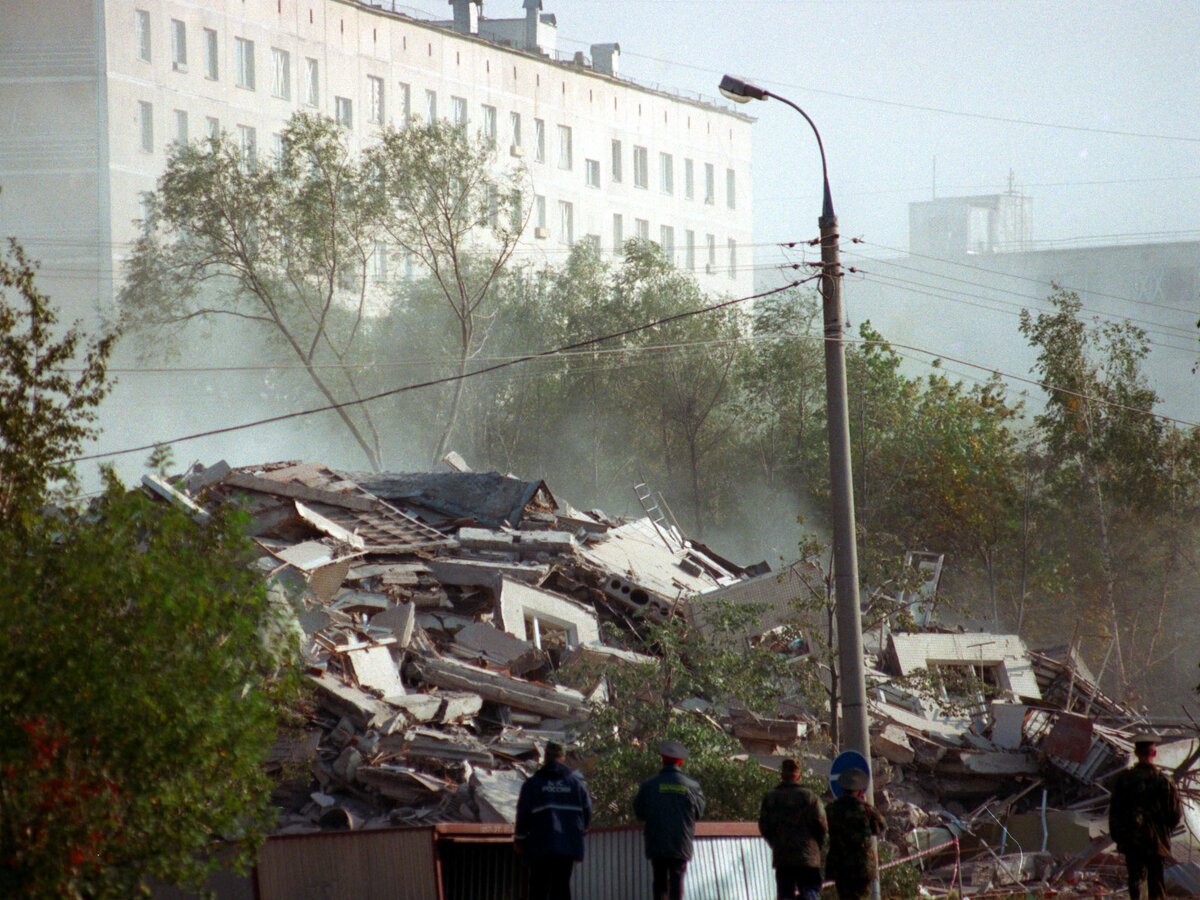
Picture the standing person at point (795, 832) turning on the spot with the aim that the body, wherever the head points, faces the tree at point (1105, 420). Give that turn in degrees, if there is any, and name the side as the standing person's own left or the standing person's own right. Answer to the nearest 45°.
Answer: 0° — they already face it

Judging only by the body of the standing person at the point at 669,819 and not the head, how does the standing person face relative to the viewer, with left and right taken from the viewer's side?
facing away from the viewer

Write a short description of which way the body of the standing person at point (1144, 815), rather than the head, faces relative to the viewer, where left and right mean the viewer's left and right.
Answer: facing away from the viewer

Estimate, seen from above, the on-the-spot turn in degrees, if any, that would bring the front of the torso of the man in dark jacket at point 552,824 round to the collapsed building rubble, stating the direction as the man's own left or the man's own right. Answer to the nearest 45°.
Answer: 0° — they already face it

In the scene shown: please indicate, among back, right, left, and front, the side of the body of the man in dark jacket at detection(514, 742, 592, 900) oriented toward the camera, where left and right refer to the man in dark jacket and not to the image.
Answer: back

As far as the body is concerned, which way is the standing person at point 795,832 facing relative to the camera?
away from the camera

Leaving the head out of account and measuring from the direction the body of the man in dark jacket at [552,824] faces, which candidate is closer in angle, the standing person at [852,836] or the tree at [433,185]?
the tree
